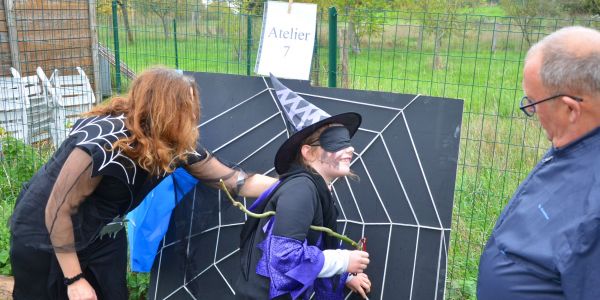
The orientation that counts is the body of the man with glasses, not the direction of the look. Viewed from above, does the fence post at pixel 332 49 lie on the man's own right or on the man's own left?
on the man's own right

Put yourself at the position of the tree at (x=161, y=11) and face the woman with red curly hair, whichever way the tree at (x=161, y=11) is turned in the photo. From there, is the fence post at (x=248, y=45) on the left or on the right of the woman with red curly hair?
left

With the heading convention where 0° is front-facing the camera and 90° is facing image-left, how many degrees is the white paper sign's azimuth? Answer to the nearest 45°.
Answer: approximately 0°

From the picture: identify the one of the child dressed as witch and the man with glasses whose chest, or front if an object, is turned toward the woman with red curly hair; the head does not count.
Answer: the man with glasses

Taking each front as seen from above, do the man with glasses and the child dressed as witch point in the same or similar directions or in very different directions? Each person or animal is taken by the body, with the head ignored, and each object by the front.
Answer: very different directions

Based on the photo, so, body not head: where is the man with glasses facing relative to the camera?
to the viewer's left

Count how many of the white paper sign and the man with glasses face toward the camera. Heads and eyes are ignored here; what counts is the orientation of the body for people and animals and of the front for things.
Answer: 1

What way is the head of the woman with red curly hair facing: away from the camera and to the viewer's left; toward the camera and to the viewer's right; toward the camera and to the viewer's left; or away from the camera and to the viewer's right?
away from the camera and to the viewer's right
